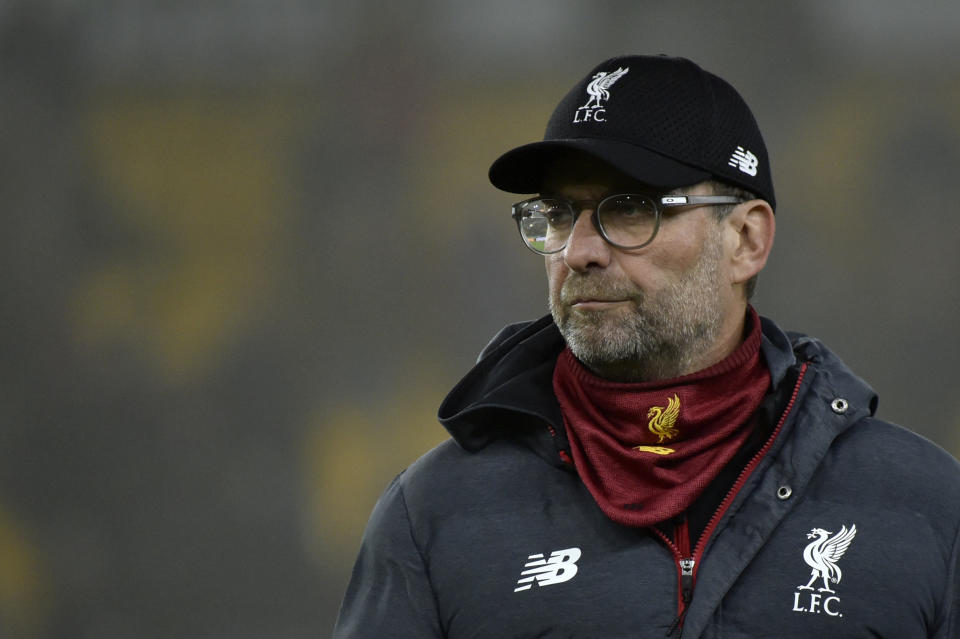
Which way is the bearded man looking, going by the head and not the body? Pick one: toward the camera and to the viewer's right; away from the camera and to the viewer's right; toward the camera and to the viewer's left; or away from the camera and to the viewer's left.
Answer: toward the camera and to the viewer's left

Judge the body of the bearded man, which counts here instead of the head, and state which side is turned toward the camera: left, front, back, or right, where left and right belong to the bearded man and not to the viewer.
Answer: front
